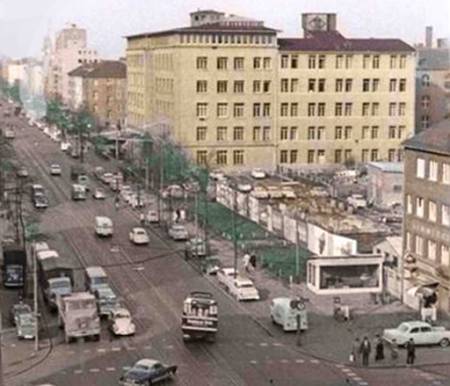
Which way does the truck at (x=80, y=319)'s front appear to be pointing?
toward the camera

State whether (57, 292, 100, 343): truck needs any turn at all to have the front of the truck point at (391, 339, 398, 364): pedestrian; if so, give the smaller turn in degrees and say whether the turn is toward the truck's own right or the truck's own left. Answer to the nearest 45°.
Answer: approximately 90° to the truck's own left

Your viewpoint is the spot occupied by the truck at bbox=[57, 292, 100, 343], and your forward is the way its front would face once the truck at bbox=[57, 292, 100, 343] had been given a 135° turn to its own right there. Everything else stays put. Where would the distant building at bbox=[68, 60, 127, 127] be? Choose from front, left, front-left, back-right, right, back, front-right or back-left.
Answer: front-right

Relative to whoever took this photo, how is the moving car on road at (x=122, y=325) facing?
facing the viewer and to the right of the viewer

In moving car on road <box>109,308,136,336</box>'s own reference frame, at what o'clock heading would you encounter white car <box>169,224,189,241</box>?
The white car is roughly at 8 o'clock from the moving car on road.

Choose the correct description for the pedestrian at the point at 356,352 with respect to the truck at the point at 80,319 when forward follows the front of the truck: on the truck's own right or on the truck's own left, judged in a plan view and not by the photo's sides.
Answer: on the truck's own left

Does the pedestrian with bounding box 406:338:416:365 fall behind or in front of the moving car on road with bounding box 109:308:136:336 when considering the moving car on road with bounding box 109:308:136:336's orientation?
in front
